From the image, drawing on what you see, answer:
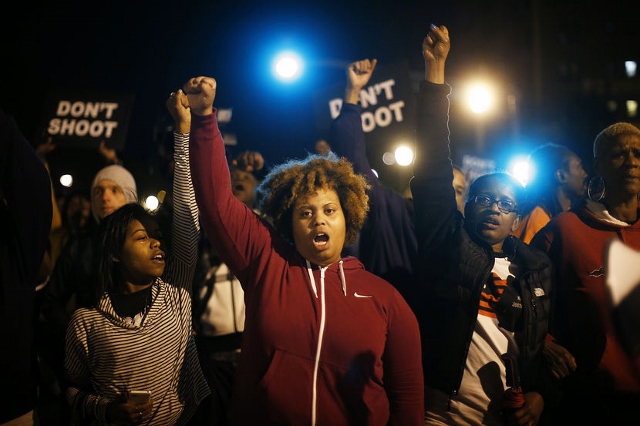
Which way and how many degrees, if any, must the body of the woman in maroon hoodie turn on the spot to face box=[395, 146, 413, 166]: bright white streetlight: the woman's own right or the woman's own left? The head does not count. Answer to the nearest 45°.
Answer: approximately 180°

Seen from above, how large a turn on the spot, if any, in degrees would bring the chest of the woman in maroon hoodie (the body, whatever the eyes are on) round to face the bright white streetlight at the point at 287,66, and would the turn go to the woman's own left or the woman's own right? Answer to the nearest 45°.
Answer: approximately 180°

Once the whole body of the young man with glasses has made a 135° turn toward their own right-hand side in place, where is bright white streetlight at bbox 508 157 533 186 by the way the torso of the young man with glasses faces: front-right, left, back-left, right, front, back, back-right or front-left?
front-right

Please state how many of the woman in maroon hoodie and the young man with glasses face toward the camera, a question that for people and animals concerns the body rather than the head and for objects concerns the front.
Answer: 2

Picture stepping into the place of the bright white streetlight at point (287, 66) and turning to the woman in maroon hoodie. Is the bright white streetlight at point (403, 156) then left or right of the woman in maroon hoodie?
left

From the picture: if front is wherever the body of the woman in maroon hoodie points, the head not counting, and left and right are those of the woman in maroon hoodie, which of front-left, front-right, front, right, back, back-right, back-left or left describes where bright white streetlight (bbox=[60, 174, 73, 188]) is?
back-right

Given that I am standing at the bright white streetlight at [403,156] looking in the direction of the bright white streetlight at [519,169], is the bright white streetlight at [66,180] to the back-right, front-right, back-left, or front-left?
back-left

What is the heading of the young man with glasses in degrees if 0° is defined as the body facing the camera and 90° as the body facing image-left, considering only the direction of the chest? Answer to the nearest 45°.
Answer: approximately 0°

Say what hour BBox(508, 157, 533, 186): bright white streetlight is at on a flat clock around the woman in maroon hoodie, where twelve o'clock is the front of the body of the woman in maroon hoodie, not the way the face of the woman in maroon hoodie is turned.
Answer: The bright white streetlight is roughly at 7 o'clock from the woman in maroon hoodie.

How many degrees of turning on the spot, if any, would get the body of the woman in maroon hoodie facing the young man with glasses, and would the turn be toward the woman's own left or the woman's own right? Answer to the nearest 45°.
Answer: approximately 135° to the woman's own left
